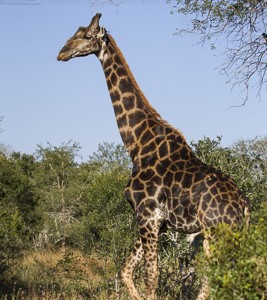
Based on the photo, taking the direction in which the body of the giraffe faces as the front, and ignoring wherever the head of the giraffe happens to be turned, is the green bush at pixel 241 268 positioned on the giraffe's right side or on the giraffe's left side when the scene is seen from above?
on the giraffe's left side

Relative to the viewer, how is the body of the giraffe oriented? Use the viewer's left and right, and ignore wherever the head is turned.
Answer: facing to the left of the viewer
